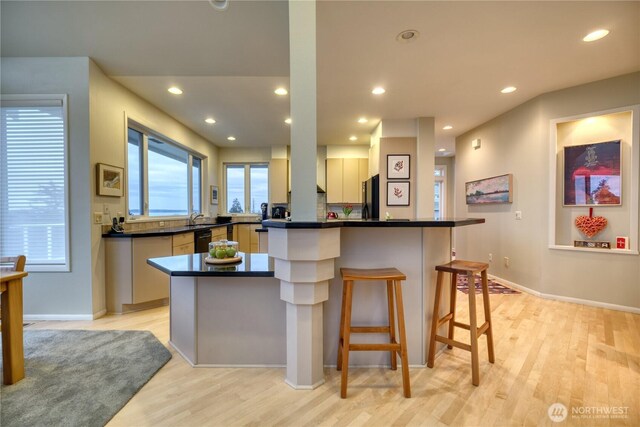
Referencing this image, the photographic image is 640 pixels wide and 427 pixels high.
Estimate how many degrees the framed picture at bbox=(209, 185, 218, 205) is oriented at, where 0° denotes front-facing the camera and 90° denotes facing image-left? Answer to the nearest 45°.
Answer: approximately 315°

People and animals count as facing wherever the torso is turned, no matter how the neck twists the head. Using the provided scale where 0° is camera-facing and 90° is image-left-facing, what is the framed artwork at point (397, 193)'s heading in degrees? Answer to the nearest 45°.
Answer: approximately 0°

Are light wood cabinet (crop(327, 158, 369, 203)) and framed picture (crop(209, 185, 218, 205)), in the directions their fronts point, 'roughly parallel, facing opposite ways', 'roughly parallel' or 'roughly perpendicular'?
roughly perpendicular

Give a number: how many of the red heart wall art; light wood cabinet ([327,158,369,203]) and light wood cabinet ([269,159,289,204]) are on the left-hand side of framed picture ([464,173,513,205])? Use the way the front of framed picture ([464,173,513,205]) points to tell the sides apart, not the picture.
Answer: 1

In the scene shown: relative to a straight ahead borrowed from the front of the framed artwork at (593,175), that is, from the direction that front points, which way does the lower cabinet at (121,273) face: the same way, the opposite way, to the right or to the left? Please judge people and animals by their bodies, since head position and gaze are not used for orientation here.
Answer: the opposite way

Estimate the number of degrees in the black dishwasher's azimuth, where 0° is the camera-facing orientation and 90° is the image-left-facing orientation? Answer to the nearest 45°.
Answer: approximately 315°

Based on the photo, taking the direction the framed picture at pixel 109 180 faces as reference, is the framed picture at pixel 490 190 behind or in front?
in front

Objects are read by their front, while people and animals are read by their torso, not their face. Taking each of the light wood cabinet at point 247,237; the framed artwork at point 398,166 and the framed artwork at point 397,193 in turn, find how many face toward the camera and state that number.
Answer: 3

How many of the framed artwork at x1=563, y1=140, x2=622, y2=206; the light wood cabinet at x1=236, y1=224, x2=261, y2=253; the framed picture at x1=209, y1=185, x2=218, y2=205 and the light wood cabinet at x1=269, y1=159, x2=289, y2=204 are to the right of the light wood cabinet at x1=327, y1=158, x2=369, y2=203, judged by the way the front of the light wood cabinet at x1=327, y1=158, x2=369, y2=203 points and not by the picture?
3

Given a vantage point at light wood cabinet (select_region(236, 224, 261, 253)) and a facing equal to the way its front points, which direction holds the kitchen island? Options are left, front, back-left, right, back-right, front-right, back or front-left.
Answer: front

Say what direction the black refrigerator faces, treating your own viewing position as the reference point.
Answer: facing the viewer and to the left of the viewer

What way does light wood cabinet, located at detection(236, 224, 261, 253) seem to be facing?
toward the camera

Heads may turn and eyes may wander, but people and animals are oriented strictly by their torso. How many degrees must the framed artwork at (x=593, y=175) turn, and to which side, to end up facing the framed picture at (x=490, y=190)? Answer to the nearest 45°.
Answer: approximately 45° to its right

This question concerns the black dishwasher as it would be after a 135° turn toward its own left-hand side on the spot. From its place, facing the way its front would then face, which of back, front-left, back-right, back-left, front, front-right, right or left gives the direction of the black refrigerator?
right

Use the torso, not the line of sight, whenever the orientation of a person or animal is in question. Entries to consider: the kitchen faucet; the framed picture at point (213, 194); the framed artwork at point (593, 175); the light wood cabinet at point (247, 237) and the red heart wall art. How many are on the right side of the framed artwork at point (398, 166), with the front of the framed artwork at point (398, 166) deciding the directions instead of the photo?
3

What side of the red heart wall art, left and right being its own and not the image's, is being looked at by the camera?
front
